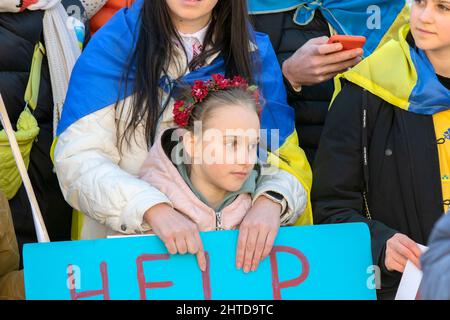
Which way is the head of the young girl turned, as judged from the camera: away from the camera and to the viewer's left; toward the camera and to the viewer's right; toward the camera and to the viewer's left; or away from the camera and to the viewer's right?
toward the camera and to the viewer's right

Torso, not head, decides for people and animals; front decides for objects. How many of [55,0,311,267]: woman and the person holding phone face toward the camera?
2

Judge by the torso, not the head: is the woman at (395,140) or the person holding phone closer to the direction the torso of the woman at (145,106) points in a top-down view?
the woman

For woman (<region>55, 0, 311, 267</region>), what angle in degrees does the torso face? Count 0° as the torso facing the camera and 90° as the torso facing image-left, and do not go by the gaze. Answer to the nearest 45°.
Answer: approximately 0°

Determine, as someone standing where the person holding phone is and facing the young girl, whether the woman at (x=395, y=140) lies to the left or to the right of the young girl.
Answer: left

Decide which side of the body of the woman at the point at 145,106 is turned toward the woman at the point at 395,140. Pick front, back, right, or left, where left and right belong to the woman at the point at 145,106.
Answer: left

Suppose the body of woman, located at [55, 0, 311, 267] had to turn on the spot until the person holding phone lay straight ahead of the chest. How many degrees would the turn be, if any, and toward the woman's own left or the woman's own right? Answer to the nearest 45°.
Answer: approximately 135° to the woman's own left
